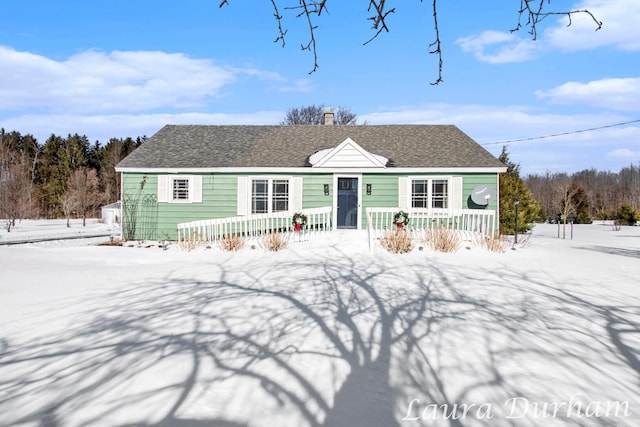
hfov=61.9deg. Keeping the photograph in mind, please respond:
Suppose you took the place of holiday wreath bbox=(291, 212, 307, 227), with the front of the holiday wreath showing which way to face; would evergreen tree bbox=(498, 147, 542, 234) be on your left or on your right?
on your left

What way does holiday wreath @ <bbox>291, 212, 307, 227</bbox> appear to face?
toward the camera

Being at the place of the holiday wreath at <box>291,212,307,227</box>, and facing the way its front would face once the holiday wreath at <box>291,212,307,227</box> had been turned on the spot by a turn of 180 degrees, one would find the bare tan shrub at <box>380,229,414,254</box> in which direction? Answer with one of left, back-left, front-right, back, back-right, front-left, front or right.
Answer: back-right

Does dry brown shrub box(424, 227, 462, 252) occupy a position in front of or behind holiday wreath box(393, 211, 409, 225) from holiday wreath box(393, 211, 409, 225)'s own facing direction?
in front

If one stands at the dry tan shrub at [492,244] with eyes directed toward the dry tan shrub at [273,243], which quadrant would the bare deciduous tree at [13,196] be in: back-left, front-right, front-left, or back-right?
front-right

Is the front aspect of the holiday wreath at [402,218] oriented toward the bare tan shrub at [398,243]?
yes

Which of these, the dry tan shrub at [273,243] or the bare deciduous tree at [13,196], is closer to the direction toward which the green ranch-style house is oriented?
the dry tan shrub

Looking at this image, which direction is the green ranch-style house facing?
toward the camera

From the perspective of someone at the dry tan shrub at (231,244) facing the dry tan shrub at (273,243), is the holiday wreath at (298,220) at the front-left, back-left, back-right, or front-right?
front-left

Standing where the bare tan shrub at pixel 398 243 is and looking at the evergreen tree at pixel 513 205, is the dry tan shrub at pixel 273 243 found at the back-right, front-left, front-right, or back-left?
back-left

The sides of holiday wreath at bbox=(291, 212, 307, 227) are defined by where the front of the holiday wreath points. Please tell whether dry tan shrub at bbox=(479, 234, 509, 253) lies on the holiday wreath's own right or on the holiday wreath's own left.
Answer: on the holiday wreath's own left

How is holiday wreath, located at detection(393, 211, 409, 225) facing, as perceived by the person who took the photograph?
facing the viewer

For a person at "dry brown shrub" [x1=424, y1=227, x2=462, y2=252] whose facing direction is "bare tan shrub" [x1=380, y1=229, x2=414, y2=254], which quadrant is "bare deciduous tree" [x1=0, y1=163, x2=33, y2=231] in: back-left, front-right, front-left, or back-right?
front-right

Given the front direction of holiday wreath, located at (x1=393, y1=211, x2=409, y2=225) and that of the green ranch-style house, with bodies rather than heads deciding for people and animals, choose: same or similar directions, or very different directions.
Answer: same or similar directions
